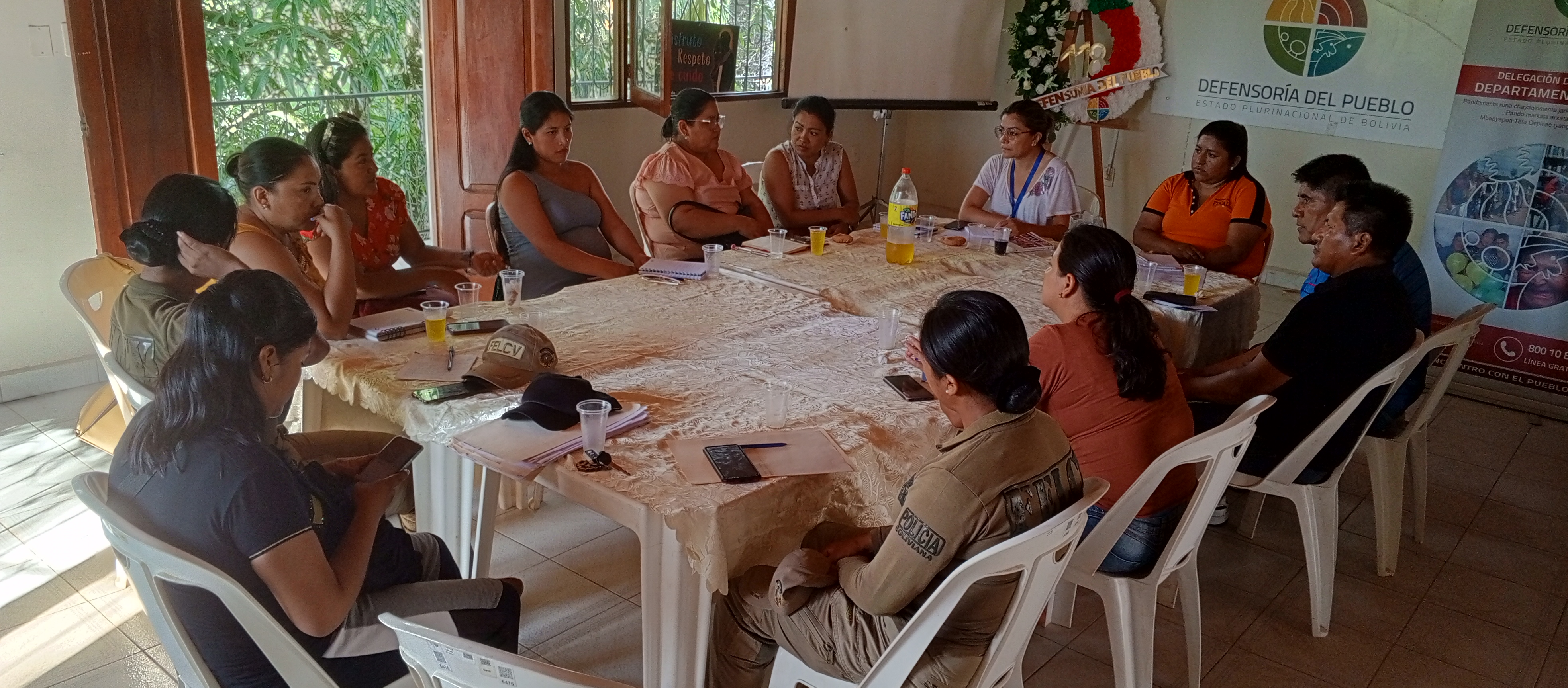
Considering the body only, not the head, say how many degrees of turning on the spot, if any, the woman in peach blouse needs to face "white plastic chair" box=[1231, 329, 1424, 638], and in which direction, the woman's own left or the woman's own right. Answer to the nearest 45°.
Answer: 0° — they already face it

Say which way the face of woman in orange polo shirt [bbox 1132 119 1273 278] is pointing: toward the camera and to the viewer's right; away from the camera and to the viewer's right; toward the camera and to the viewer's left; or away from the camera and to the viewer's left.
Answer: toward the camera and to the viewer's left

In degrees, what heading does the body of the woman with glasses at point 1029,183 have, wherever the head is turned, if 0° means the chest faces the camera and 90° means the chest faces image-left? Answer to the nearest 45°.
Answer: approximately 45°

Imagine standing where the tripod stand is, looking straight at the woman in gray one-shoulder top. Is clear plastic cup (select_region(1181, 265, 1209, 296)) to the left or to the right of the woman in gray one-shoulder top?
left

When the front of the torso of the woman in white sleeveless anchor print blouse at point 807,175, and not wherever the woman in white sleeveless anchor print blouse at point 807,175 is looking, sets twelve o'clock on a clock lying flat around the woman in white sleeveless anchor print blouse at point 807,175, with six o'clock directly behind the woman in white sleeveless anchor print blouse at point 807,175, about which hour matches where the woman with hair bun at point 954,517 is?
the woman with hair bun at point 954,517 is roughly at 12 o'clock from the woman in white sleeveless anchor print blouse at point 807,175.

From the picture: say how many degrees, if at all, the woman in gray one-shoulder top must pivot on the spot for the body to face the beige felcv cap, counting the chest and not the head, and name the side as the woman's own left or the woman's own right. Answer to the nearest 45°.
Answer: approximately 45° to the woman's own right

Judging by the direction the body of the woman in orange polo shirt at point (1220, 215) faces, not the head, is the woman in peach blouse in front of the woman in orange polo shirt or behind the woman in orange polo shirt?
in front

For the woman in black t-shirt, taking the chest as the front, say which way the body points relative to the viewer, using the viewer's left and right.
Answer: facing away from the viewer and to the right of the viewer

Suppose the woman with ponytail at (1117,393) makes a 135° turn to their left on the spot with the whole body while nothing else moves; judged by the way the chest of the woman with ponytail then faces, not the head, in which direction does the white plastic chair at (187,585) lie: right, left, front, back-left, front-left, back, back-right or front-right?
front-right

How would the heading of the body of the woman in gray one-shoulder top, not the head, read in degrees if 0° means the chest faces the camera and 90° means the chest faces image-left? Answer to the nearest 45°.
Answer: approximately 315°

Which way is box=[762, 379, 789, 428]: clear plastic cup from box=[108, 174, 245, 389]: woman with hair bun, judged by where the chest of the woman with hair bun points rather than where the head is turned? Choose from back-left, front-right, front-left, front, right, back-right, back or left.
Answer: right

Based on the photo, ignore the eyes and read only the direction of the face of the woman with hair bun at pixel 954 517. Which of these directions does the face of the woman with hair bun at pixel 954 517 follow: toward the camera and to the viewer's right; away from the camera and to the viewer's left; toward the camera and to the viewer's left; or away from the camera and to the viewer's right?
away from the camera and to the viewer's left
